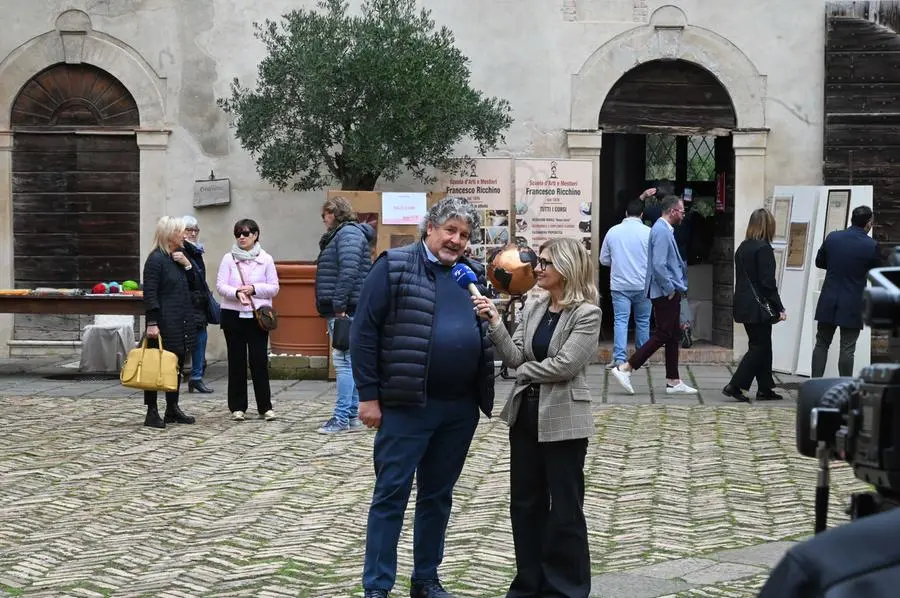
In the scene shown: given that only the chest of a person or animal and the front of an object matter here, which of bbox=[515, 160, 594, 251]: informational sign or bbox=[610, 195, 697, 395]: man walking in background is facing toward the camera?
the informational sign

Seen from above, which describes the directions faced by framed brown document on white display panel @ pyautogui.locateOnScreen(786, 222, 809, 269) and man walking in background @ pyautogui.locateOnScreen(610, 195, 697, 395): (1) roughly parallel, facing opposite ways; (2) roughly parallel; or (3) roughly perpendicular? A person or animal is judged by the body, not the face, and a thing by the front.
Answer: roughly perpendicular

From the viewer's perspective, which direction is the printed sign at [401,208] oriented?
toward the camera

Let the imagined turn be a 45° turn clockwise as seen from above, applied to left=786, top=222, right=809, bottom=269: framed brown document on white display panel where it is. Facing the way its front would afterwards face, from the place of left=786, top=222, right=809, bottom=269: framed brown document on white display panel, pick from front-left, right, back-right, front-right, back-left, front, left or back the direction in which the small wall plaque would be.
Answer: front-right

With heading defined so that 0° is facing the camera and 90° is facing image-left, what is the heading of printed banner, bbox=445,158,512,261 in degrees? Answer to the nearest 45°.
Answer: approximately 0°

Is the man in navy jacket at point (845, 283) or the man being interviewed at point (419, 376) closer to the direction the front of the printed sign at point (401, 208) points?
the man being interviewed

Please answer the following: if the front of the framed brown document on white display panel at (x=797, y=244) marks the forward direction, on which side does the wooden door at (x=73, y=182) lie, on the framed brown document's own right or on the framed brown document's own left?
on the framed brown document's own right

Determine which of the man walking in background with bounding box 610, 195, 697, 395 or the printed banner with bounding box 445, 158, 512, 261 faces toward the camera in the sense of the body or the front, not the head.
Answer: the printed banner

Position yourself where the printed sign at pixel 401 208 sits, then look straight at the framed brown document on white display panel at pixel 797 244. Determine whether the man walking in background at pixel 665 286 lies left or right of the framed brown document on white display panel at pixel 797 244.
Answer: right

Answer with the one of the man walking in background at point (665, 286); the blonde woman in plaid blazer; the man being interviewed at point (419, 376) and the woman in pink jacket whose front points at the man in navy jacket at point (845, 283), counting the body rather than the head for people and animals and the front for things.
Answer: the man walking in background

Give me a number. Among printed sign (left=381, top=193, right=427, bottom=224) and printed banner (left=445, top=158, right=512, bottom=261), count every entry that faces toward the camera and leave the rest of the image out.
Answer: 2

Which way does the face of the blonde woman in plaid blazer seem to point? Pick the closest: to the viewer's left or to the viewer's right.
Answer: to the viewer's left

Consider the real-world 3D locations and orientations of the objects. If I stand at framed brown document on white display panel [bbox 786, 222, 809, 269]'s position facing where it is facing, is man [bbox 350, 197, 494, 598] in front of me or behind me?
in front

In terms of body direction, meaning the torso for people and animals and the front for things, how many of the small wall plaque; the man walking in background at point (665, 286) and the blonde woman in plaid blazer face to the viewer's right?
1

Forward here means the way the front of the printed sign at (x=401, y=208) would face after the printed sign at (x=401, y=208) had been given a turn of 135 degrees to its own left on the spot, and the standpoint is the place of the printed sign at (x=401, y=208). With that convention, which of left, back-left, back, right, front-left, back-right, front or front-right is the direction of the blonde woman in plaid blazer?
back-right

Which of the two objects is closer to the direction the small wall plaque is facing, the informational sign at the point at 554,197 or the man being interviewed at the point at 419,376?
the man being interviewed

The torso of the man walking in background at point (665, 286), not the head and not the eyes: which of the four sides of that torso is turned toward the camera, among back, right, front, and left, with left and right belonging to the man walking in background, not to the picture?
right

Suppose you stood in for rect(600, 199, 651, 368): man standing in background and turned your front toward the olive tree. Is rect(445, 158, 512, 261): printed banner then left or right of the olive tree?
right

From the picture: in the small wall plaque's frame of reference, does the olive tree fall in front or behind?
in front
